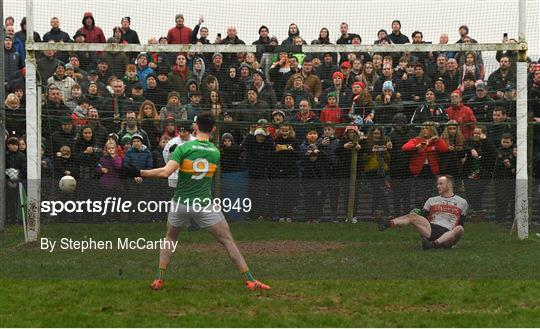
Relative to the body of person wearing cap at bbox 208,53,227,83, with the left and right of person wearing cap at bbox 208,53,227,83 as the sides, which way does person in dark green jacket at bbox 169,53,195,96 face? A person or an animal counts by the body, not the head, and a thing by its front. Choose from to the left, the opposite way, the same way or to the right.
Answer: the same way

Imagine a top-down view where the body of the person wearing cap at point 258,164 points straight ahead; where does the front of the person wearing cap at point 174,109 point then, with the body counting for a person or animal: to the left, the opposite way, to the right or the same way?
the same way

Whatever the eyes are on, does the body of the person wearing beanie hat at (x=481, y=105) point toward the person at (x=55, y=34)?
no

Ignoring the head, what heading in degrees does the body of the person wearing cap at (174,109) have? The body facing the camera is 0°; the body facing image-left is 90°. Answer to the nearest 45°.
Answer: approximately 0°

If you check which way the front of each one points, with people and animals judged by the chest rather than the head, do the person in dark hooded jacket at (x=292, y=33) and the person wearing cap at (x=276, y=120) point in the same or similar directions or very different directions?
same or similar directions

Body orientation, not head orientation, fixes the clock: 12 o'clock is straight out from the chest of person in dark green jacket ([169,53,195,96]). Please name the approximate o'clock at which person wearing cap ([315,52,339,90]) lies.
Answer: person wearing cap ([315,52,339,90]) is roughly at 9 o'clock from person in dark green jacket ([169,53,195,96]).

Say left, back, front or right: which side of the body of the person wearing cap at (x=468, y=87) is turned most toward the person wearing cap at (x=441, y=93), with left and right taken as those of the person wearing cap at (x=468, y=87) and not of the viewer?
right

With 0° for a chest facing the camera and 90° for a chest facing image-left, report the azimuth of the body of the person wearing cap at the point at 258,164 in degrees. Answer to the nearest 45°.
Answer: approximately 0°

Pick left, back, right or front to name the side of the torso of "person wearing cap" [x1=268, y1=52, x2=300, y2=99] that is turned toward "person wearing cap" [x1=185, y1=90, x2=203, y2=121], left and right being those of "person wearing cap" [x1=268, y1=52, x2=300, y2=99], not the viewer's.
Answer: right

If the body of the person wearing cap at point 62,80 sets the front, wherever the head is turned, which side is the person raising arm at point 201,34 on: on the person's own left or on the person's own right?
on the person's own left

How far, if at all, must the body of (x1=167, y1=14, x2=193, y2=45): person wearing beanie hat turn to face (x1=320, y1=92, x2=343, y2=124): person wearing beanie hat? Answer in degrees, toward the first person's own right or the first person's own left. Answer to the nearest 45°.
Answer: approximately 90° to the first person's own left

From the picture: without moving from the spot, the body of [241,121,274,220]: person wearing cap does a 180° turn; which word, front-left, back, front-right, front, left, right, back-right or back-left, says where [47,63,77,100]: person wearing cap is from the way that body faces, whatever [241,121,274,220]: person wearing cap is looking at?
left

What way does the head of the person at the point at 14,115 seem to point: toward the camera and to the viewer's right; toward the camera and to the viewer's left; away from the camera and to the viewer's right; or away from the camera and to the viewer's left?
toward the camera and to the viewer's right

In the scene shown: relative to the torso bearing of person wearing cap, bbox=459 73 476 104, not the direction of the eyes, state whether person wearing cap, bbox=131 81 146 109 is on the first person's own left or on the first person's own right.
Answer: on the first person's own right

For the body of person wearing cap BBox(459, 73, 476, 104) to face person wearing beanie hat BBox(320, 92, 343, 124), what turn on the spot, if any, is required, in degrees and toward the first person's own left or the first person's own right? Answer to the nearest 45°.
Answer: approximately 90° to the first person's own right

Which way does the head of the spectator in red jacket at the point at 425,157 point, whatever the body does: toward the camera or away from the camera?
toward the camera

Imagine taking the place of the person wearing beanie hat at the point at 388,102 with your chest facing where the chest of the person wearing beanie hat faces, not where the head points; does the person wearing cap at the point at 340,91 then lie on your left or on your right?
on your right

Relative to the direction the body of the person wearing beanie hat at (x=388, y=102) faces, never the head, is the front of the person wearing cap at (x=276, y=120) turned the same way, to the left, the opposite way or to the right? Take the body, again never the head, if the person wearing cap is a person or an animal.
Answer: the same way

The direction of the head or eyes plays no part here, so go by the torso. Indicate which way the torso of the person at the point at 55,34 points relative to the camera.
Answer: toward the camera

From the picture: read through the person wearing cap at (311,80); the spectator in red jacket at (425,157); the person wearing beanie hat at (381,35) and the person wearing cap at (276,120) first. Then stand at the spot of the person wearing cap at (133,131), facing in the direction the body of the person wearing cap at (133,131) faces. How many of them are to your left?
4

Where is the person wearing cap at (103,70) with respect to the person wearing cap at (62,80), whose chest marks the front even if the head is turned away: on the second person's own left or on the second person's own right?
on the second person's own left

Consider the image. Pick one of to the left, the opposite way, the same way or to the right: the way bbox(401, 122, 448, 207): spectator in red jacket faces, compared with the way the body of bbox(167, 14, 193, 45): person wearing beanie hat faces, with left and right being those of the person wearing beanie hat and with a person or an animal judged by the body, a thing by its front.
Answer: the same way

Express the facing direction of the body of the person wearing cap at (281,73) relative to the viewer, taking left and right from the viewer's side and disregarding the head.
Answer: facing the viewer
